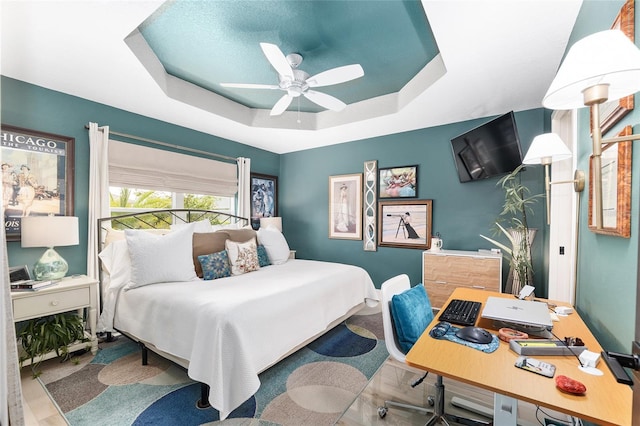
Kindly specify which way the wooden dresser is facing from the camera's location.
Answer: facing the viewer

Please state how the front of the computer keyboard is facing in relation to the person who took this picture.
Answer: facing to the left of the viewer

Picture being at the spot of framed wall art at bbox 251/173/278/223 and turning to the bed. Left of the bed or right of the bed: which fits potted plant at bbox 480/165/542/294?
left

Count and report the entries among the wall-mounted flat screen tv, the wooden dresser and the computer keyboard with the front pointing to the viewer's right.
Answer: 0

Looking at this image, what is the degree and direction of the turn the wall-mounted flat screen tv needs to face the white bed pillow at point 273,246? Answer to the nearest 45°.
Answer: approximately 45° to its right

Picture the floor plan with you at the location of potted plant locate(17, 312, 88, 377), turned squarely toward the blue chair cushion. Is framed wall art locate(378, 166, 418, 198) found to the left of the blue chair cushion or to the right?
left

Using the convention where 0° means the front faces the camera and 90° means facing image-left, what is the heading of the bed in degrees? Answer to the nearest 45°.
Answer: approximately 315°

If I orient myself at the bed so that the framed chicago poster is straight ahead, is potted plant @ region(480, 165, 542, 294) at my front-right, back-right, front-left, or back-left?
back-right

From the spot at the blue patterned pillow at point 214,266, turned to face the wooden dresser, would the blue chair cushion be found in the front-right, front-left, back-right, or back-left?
front-right

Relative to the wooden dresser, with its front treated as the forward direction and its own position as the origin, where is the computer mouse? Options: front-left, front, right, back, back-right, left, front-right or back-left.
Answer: front

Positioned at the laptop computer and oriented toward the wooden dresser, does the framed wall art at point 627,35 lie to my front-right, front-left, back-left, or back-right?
back-right

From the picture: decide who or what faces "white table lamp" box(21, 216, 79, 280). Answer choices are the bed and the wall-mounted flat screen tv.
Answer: the wall-mounted flat screen tv

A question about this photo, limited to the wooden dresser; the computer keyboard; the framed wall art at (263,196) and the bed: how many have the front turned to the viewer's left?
1

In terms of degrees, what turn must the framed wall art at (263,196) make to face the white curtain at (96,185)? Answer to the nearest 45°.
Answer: approximately 90° to its right

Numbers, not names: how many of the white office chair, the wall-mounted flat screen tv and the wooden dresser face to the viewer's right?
1

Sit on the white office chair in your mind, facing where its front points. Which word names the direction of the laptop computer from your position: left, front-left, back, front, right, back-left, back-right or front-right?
front

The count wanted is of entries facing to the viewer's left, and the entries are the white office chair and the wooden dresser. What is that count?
0

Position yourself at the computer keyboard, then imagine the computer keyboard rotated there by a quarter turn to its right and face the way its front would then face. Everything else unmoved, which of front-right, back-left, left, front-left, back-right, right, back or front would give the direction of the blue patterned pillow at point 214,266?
left

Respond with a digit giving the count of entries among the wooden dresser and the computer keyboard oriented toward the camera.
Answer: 1

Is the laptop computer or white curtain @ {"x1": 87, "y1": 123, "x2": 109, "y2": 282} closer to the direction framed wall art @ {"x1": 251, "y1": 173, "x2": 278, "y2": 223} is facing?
the laptop computer
